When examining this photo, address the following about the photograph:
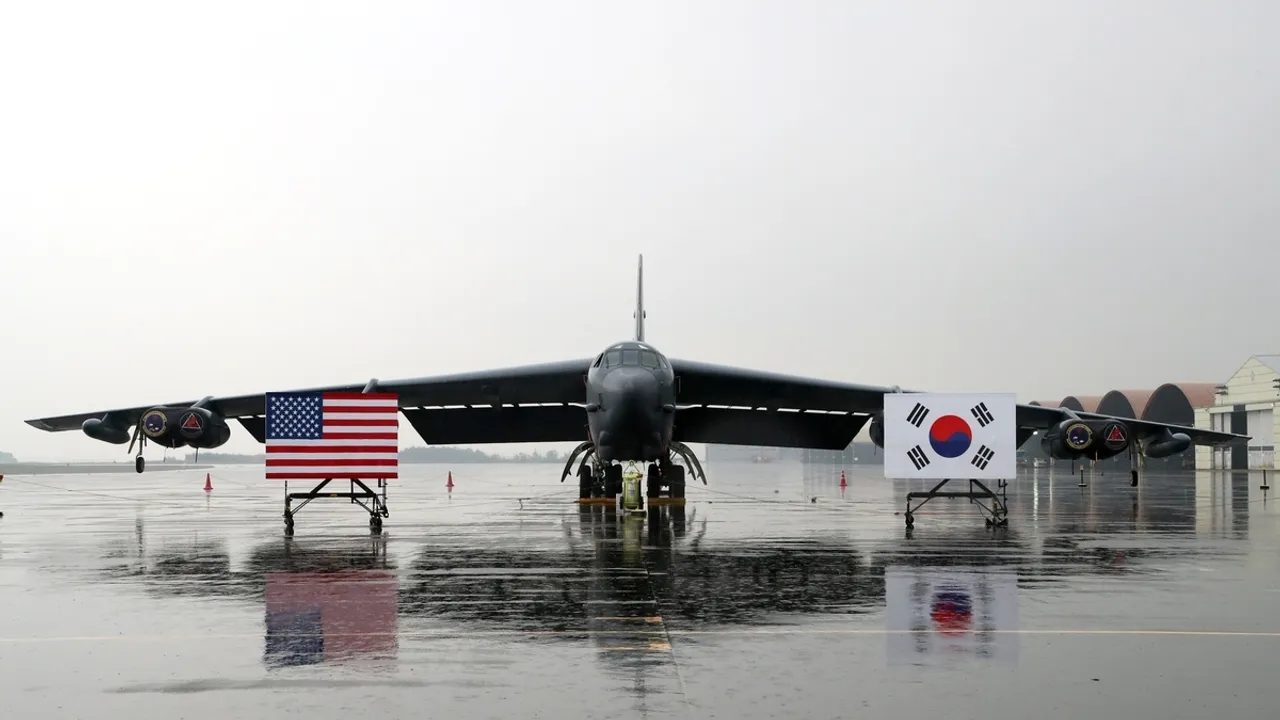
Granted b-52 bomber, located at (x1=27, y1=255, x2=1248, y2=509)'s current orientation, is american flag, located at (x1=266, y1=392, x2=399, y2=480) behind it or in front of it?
in front

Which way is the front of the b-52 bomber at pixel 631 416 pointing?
toward the camera

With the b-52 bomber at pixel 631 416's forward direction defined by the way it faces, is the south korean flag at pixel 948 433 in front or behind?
in front
